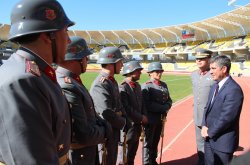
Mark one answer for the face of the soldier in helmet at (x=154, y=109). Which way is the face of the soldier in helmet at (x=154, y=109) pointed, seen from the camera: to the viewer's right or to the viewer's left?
to the viewer's right

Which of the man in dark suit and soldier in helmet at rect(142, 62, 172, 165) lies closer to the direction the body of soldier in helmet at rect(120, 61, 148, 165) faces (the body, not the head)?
the man in dark suit

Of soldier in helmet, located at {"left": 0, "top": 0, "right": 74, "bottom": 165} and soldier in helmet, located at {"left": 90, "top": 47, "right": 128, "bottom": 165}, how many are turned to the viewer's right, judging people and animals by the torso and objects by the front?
2

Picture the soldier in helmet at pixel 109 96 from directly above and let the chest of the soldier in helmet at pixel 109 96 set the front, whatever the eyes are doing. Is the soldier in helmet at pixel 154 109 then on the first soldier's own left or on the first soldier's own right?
on the first soldier's own left

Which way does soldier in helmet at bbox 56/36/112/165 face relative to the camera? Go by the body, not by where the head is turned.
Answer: to the viewer's right

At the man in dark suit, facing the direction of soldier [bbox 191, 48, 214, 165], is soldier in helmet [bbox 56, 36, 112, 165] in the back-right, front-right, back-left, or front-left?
back-left

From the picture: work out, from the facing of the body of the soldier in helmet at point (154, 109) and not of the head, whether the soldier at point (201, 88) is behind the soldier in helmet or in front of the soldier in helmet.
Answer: in front

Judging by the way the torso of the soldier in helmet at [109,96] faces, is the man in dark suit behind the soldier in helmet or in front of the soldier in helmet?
in front

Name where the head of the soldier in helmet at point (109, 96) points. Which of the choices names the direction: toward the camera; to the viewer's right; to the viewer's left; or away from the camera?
to the viewer's right

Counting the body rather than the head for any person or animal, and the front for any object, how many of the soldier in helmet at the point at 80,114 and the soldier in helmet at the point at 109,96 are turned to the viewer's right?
2

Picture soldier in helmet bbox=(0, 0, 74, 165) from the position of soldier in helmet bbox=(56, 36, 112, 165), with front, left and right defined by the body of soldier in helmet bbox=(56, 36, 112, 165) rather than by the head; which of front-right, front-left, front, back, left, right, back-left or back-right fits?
right

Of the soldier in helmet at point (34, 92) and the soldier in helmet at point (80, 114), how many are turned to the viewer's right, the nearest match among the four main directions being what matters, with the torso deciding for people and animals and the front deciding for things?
2

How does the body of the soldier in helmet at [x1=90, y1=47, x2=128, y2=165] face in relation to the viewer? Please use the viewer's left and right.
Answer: facing to the right of the viewer
